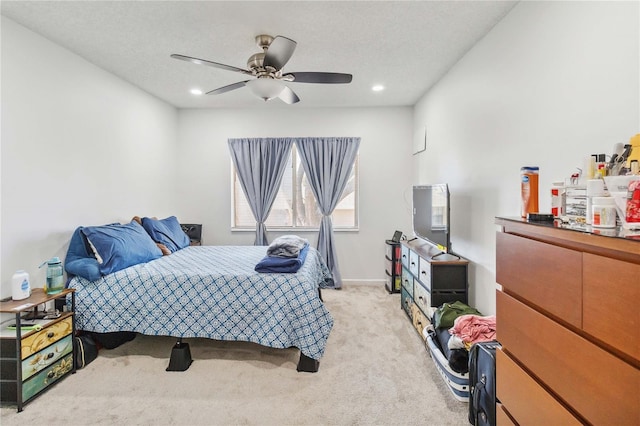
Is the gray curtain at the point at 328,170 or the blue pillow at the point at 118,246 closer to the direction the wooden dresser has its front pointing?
the blue pillow

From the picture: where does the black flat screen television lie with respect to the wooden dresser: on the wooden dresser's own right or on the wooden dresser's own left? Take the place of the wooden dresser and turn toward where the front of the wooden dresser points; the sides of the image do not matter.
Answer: on the wooden dresser's own right

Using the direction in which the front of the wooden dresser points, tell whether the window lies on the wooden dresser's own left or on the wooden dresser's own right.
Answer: on the wooden dresser's own right

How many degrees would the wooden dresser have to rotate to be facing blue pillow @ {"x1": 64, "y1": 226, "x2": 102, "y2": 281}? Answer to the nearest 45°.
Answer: approximately 45° to its right

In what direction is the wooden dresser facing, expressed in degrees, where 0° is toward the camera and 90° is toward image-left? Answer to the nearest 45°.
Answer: approximately 45°
